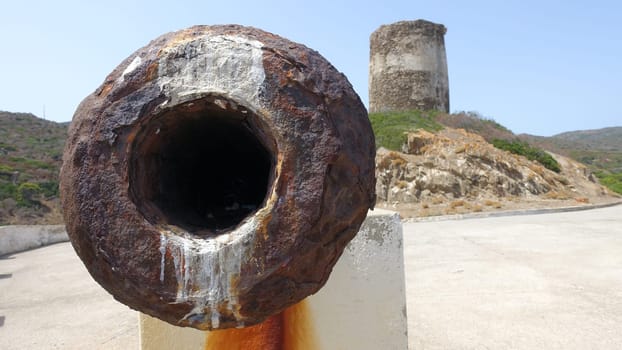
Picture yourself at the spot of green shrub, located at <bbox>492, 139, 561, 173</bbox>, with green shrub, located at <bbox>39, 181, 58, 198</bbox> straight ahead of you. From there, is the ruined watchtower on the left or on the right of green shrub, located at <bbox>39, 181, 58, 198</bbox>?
right

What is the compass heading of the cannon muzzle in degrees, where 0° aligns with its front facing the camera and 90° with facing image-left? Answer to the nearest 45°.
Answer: approximately 0°

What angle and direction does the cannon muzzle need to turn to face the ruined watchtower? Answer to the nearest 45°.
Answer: approximately 135° to its left

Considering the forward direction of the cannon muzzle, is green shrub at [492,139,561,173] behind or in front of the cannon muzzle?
behind

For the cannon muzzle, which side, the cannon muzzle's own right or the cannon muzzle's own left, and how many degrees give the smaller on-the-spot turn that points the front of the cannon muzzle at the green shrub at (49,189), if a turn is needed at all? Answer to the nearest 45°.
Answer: approximately 180°

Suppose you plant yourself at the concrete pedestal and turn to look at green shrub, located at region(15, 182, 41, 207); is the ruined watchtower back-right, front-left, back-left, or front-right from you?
front-right

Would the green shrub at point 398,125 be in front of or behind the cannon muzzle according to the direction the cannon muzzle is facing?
behind

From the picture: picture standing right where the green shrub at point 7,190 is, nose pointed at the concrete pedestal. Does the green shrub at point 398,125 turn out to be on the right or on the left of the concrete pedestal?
left

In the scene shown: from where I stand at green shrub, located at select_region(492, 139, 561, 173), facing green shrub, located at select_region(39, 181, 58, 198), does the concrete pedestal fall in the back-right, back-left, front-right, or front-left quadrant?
front-left
